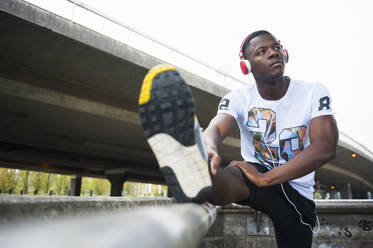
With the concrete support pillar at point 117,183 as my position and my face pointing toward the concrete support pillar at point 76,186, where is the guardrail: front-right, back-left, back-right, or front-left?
back-left

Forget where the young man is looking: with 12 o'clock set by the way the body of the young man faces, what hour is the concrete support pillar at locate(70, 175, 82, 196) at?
The concrete support pillar is roughly at 5 o'clock from the young man.

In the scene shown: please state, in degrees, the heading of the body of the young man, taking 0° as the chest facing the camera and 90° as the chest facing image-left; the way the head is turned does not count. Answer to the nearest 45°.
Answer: approximately 0°

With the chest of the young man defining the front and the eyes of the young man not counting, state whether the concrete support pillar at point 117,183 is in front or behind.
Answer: behind
